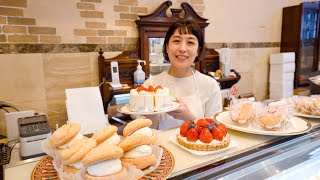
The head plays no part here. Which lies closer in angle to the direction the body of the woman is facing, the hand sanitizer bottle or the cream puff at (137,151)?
the cream puff

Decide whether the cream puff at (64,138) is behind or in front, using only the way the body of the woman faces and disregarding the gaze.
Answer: in front

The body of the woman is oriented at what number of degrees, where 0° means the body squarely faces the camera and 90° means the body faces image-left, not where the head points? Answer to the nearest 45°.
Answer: approximately 0°

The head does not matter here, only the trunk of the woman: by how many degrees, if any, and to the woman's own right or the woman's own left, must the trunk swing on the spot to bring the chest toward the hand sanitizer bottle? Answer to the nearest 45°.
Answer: approximately 135° to the woman's own right

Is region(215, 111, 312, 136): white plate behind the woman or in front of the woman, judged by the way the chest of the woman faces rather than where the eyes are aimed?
in front

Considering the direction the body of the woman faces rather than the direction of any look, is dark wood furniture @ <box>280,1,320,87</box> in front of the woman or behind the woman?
behind

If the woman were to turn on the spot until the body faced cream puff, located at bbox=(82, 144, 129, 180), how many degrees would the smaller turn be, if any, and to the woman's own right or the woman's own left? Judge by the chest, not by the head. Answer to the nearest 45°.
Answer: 0° — they already face it

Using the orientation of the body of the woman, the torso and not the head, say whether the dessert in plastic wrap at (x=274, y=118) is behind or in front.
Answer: in front

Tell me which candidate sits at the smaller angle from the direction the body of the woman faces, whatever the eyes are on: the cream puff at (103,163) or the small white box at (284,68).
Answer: the cream puff

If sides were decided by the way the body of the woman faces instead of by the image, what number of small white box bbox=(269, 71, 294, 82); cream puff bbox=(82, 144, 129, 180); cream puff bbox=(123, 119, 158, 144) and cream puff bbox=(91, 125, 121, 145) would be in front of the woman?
3

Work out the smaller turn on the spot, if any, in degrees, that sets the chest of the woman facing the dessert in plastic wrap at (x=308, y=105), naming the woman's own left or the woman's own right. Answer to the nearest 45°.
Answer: approximately 45° to the woman's own left
